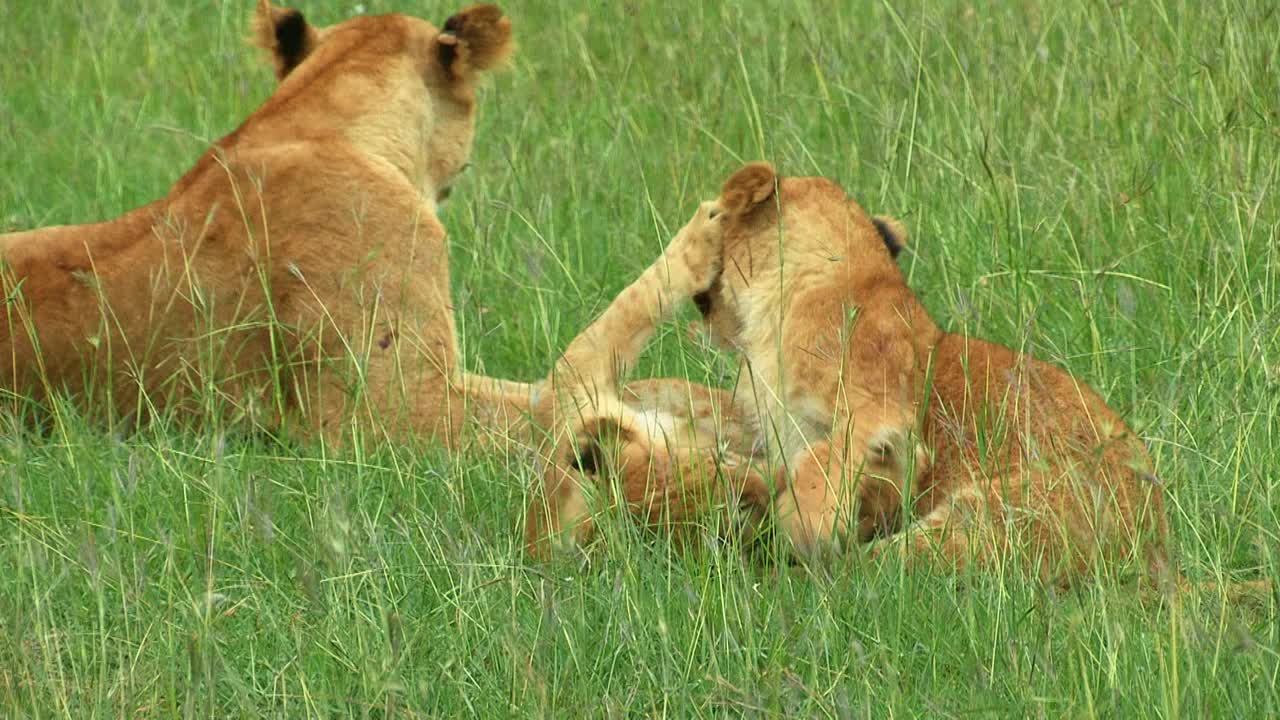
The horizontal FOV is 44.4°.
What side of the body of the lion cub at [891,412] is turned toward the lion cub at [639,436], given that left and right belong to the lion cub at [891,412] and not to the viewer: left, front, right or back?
front

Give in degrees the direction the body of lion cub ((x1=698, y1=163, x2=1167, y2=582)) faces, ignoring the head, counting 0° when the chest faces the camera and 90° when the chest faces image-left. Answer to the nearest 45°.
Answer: approximately 90°

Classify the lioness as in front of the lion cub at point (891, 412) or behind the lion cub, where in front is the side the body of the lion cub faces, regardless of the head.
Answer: in front
